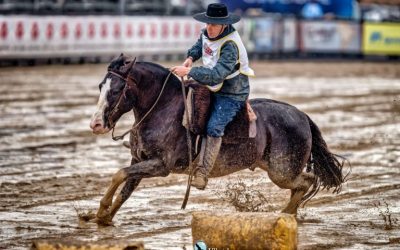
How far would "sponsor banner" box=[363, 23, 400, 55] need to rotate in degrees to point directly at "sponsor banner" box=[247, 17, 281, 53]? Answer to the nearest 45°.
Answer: approximately 45° to its right

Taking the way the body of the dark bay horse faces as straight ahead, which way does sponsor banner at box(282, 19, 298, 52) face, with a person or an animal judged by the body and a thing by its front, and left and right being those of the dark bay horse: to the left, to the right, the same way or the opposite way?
to the left

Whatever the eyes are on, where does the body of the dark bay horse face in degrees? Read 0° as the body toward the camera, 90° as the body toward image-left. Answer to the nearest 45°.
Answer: approximately 90°

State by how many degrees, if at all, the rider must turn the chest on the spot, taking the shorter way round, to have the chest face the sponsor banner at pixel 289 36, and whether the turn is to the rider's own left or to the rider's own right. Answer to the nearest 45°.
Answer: approximately 135° to the rider's own right

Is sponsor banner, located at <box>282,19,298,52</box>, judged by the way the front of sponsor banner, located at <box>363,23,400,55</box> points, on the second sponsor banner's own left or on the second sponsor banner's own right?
on the second sponsor banner's own right
